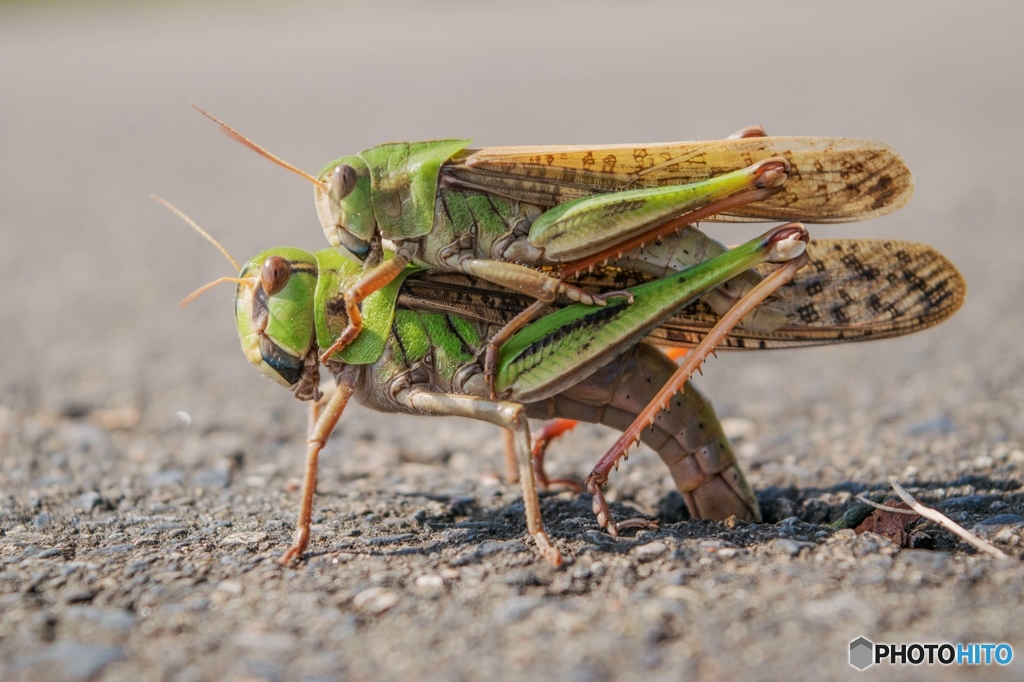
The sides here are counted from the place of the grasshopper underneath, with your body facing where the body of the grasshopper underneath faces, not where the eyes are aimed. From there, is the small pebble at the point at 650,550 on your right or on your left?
on your left

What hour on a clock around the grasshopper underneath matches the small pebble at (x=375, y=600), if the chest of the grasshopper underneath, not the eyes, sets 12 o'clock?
The small pebble is roughly at 10 o'clock from the grasshopper underneath.

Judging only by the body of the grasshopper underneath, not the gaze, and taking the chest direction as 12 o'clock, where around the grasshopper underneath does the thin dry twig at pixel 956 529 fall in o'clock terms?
The thin dry twig is roughly at 7 o'clock from the grasshopper underneath.

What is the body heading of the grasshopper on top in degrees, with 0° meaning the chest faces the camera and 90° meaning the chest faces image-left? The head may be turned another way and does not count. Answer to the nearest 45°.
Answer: approximately 90°

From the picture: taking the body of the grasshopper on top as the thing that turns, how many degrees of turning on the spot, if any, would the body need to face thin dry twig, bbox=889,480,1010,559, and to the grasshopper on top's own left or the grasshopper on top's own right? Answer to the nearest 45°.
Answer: approximately 180°

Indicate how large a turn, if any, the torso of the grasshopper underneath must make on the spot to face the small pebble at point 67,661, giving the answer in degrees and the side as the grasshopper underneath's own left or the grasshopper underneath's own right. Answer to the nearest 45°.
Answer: approximately 45° to the grasshopper underneath's own left

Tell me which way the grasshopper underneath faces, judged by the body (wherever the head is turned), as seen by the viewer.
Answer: to the viewer's left
